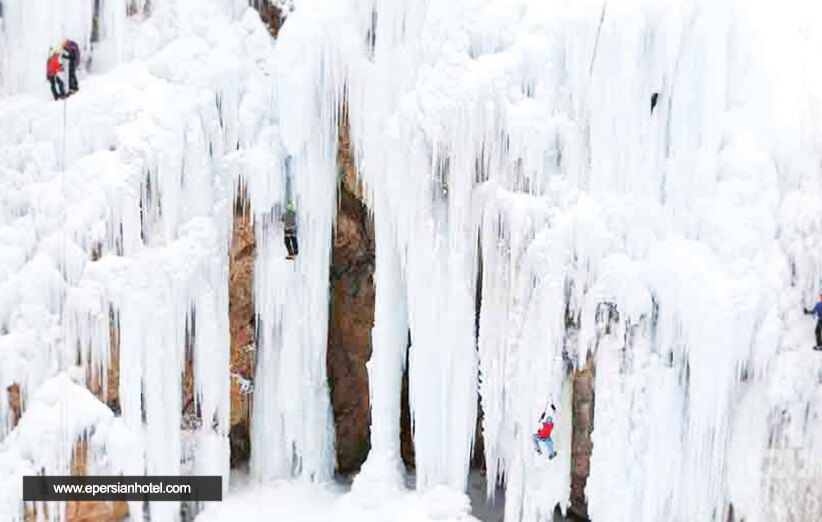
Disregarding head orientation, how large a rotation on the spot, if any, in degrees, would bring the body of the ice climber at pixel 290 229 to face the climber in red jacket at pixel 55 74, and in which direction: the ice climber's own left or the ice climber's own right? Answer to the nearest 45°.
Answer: approximately 90° to the ice climber's own left

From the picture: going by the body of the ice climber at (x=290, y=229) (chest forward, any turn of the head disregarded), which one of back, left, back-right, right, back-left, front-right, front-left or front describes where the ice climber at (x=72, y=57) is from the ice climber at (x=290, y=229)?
left

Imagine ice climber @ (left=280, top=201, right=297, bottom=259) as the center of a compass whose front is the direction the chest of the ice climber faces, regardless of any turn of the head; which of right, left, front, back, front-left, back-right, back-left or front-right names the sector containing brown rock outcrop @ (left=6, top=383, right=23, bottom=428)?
left

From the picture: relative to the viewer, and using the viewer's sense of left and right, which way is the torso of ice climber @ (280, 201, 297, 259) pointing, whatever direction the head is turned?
facing away from the viewer

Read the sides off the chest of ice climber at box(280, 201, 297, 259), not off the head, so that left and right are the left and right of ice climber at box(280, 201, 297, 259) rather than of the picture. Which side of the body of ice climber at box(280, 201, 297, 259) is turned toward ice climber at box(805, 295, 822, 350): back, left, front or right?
right
